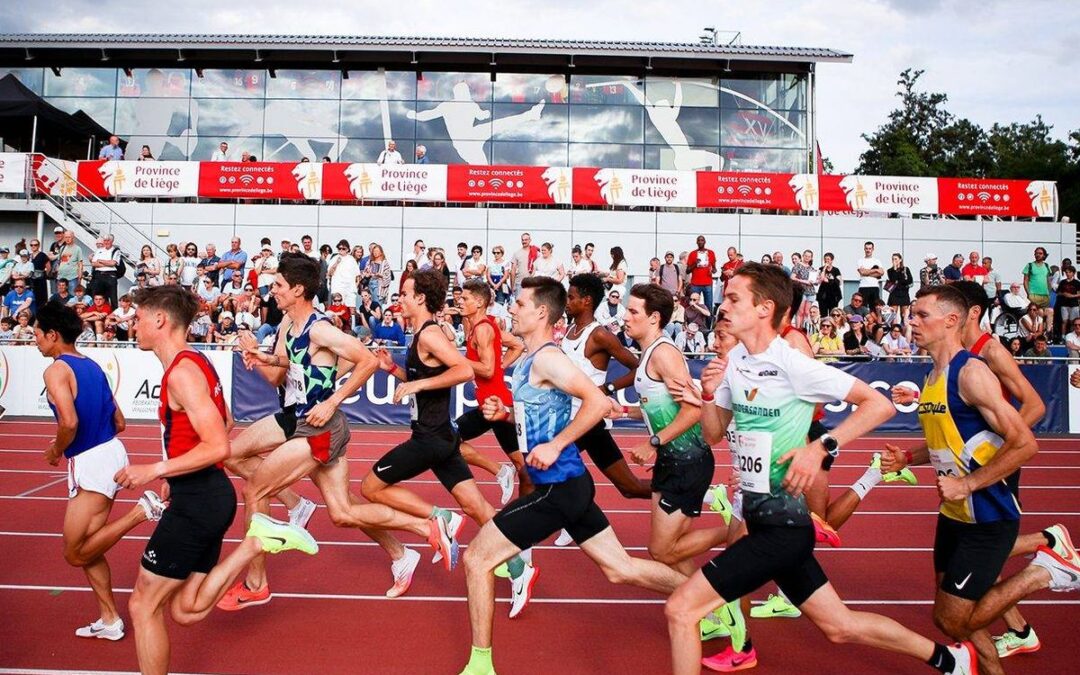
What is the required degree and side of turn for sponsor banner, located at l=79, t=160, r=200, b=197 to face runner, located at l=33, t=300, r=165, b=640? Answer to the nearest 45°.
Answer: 0° — it already faces them

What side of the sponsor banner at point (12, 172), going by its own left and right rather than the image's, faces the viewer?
front

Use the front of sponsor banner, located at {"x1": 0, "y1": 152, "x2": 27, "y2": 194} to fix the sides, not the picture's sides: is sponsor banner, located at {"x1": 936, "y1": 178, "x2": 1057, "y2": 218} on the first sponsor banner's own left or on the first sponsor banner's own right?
on the first sponsor banner's own left

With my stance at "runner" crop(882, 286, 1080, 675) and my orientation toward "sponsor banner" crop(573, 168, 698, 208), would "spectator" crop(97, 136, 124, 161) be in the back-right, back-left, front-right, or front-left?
front-left

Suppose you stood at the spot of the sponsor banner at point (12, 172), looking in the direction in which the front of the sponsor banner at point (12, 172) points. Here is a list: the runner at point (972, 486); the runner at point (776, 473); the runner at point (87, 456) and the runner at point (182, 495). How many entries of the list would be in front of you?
4

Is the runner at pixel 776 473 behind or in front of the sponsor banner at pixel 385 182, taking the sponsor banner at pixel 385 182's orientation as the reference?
in front

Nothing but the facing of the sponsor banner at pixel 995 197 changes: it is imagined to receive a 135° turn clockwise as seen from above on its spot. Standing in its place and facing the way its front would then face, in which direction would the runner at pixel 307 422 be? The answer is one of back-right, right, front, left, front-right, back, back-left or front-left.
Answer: back-left

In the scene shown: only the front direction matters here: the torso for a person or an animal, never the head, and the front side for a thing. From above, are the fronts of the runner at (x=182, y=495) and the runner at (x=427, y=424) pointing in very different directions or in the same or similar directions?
same or similar directions

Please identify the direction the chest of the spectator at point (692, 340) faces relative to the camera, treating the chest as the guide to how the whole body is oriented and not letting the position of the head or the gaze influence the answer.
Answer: toward the camera

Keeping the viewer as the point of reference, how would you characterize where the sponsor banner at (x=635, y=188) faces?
facing the viewer
